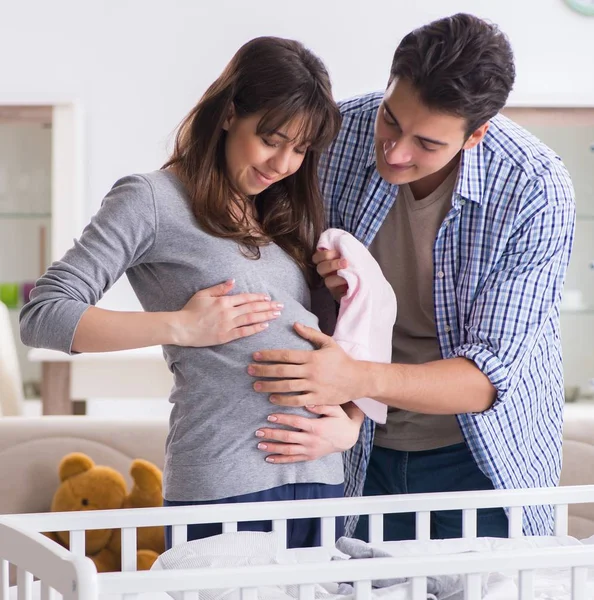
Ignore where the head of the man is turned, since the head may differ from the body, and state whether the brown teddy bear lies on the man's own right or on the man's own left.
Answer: on the man's own right

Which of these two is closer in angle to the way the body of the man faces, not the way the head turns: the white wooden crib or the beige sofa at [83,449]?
the white wooden crib

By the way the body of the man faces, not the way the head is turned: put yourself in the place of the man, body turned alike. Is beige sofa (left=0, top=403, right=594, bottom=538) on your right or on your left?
on your right
